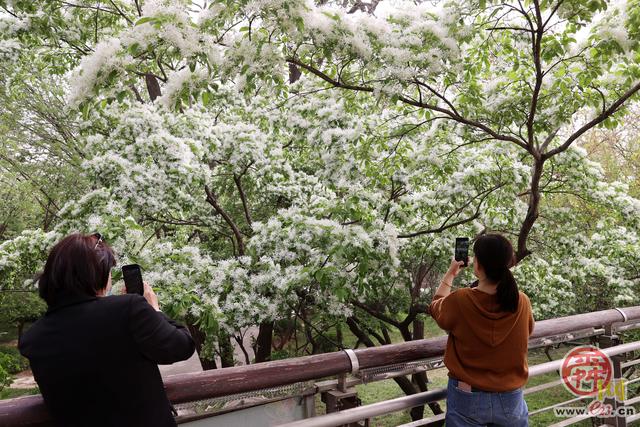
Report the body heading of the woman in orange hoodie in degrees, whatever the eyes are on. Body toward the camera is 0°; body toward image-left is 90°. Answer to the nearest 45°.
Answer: approximately 180°

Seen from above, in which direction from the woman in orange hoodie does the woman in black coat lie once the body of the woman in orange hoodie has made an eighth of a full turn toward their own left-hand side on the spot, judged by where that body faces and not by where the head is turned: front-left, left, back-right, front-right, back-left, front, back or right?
left
